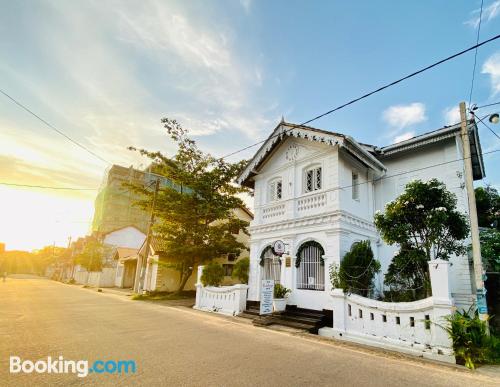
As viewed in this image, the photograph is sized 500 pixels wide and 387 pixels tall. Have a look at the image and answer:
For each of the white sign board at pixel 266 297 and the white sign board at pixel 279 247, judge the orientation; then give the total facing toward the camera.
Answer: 2

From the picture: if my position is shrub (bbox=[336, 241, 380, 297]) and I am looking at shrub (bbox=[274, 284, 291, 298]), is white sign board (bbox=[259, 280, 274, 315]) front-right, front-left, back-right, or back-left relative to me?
front-left

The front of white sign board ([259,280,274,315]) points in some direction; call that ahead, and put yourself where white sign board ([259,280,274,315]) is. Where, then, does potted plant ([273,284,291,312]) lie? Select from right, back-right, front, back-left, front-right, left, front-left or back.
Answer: back-left

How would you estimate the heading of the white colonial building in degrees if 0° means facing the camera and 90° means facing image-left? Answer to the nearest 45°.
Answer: approximately 45°

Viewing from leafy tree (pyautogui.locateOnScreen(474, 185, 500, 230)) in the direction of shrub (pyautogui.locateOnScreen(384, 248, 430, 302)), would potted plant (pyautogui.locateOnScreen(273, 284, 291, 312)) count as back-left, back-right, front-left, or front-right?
front-right

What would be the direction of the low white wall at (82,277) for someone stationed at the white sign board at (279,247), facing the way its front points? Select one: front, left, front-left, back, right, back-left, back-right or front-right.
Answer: back-right

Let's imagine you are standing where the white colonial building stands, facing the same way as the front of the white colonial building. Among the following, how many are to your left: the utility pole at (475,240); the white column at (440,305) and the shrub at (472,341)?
3

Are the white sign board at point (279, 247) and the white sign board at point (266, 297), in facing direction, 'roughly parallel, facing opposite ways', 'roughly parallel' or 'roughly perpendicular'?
roughly parallel

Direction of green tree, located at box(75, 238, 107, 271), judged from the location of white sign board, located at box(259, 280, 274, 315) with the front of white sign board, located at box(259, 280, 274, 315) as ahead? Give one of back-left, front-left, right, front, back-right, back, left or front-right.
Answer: back-right

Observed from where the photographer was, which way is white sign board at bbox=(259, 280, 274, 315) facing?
facing the viewer

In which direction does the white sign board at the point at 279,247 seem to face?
toward the camera

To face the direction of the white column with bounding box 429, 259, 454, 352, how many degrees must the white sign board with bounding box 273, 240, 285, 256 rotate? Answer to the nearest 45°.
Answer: approximately 45° to its left

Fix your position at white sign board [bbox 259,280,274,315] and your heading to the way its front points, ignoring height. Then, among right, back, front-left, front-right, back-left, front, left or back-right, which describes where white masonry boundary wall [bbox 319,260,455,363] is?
front-left
